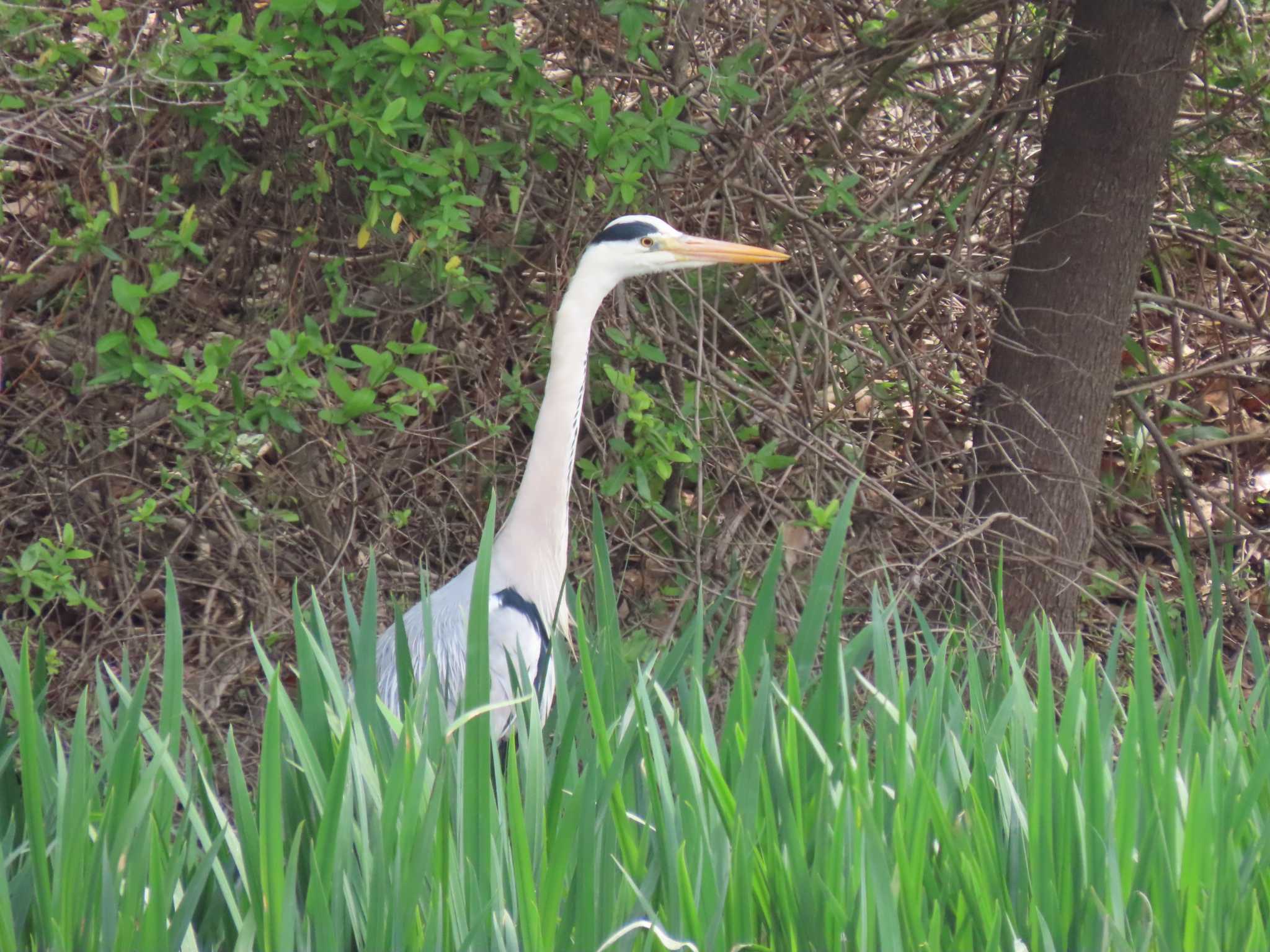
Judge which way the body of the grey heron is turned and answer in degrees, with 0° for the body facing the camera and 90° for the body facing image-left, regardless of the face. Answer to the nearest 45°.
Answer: approximately 270°
